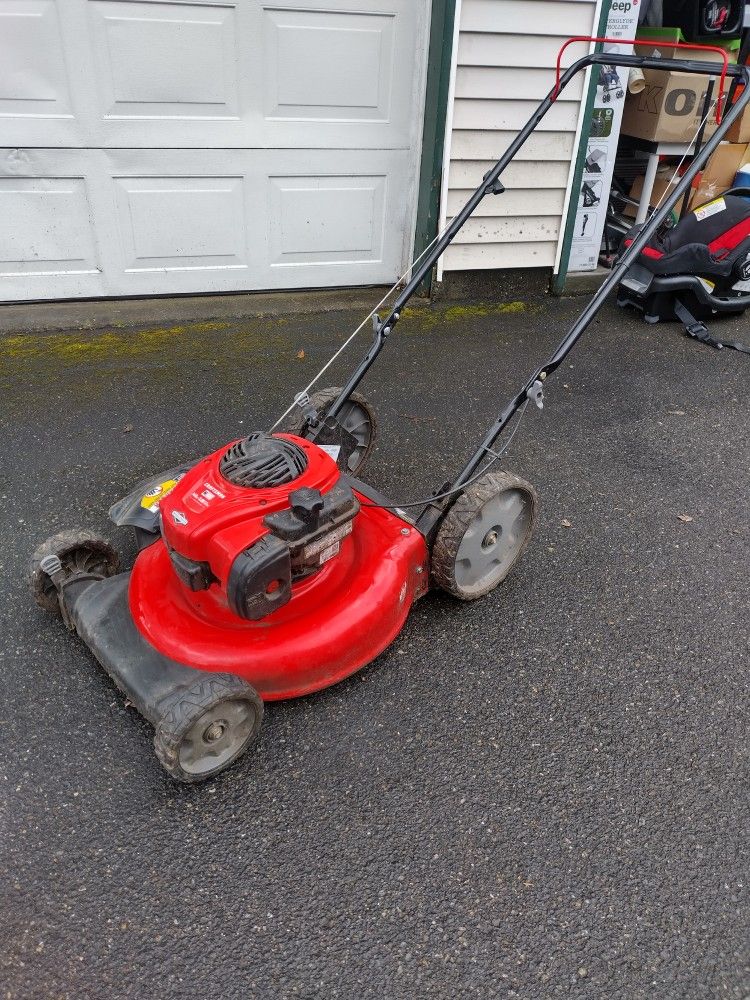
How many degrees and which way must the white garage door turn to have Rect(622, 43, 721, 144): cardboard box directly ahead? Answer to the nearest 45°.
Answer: approximately 90° to its left

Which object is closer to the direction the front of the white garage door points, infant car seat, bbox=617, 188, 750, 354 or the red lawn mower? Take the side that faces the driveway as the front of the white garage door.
the red lawn mower

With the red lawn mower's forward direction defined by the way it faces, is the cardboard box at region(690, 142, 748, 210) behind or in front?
behind

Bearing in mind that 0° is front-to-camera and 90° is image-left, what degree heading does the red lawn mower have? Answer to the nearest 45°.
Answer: approximately 45°

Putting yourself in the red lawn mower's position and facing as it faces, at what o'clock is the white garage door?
The white garage door is roughly at 4 o'clock from the red lawn mower.

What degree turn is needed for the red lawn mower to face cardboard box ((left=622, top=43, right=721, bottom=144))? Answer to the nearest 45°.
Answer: approximately 180°

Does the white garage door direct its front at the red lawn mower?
yes

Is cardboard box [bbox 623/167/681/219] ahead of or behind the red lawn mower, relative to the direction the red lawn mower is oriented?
behind

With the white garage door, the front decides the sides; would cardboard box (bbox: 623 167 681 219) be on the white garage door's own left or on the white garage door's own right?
on the white garage door's own left
